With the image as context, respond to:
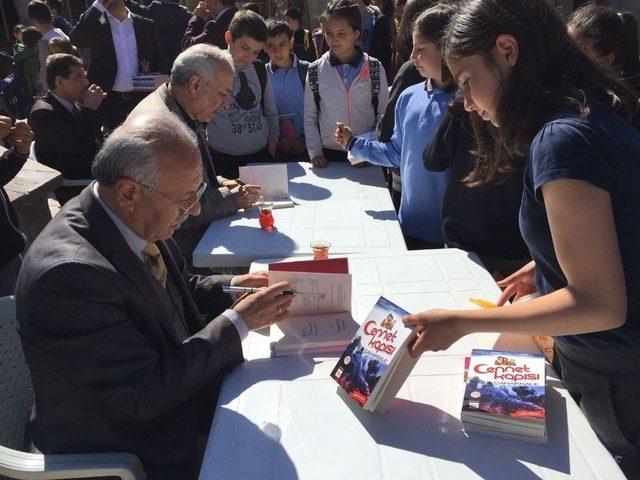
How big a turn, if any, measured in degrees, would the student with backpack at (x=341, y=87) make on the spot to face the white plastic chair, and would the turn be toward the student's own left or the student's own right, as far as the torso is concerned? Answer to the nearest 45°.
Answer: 0° — they already face it

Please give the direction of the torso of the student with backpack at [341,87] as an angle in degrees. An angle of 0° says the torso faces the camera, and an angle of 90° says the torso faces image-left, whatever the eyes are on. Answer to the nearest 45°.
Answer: approximately 0°

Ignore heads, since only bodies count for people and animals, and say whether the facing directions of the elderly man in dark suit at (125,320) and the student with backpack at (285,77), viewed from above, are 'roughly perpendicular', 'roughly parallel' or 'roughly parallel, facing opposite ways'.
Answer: roughly perpendicular

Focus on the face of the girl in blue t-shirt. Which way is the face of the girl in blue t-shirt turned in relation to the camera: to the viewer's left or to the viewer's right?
to the viewer's left

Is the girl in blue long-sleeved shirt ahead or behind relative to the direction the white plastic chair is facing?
ahead

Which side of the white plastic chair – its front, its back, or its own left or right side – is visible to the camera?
right

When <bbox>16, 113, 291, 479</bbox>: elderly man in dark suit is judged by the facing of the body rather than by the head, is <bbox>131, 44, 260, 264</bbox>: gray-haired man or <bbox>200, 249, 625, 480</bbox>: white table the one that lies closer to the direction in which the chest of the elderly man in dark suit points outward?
the white table

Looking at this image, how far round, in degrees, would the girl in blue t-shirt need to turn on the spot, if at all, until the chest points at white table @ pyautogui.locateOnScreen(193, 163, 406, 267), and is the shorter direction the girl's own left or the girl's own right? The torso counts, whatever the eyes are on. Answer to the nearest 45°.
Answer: approximately 45° to the girl's own right

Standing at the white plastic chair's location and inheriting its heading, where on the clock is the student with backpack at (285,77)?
The student with backpack is roughly at 10 o'clock from the white plastic chair.

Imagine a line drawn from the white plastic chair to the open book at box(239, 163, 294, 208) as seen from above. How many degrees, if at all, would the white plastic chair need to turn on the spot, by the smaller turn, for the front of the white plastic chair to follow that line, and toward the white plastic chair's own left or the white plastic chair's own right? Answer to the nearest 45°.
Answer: approximately 45° to the white plastic chair's own left

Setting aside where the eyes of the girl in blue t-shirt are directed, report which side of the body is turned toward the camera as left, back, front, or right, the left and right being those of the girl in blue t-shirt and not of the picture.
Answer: left

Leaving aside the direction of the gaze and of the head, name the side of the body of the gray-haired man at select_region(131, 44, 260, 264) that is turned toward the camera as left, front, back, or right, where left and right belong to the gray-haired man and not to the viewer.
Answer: right

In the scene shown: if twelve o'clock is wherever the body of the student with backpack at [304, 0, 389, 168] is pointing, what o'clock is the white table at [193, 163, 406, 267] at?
The white table is roughly at 12 o'clock from the student with backpack.

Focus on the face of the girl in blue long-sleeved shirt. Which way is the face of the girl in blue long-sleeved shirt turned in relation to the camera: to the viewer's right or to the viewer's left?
to the viewer's left

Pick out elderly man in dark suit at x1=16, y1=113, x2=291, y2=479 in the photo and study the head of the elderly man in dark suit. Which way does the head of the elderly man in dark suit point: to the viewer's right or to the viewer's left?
to the viewer's right
